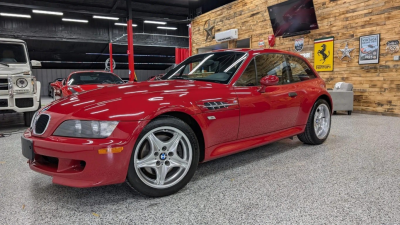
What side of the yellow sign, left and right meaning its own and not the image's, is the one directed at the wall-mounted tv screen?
right

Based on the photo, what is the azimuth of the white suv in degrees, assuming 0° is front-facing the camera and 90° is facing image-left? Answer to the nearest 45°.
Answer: approximately 0°

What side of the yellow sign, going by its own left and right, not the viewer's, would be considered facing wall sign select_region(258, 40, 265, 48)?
right

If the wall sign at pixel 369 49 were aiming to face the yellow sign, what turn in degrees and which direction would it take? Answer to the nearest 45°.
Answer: approximately 90° to its right

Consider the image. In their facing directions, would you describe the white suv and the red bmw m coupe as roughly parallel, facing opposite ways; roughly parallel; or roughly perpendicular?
roughly perpendicular

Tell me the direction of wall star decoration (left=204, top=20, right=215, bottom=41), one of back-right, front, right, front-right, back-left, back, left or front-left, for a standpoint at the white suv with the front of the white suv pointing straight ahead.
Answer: back-left

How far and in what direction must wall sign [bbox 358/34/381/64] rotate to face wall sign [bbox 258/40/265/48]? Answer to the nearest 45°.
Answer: approximately 90° to its right

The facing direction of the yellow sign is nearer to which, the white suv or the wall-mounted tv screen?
the white suv
